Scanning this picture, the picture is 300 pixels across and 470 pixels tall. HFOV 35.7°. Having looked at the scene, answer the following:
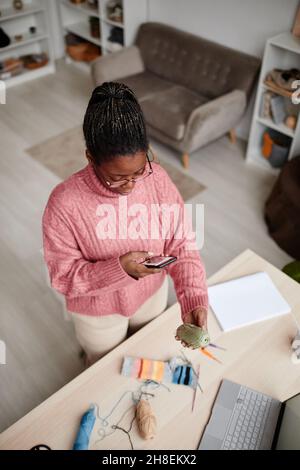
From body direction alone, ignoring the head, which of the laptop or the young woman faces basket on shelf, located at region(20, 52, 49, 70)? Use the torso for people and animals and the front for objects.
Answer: the laptop

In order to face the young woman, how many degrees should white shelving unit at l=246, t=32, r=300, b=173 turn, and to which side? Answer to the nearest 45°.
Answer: approximately 45° to its left

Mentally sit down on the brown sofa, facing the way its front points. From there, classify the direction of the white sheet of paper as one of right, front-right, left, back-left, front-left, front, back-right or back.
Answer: front-left

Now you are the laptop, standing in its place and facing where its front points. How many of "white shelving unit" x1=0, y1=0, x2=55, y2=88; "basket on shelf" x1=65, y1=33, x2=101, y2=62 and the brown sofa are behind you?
0

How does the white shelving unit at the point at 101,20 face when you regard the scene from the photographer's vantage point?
facing the viewer and to the left of the viewer

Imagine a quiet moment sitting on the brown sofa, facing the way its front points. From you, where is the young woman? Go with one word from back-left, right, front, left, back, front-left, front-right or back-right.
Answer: front-left

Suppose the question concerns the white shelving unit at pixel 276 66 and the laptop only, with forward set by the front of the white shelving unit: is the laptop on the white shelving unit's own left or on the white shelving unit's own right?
on the white shelving unit's own left

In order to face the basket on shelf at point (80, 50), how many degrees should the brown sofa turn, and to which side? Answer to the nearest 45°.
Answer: approximately 90° to its right

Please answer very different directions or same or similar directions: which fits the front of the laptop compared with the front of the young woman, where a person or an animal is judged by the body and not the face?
very different directions

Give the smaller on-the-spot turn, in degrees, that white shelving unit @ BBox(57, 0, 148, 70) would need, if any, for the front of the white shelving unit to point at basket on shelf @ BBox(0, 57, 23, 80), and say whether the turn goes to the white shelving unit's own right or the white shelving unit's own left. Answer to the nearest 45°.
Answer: approximately 45° to the white shelving unit's own right

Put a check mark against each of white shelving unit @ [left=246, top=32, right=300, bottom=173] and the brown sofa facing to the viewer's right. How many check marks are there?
0

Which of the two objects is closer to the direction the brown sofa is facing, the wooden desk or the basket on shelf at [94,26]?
the wooden desk

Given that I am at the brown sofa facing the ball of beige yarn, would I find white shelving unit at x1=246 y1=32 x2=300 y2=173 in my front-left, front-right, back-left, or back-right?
front-left

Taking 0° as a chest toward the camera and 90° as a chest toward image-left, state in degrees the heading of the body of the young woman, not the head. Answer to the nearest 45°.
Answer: approximately 315°

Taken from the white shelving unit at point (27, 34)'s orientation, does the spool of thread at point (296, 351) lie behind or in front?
in front

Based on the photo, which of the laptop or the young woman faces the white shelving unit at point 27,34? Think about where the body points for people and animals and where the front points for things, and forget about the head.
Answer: the laptop

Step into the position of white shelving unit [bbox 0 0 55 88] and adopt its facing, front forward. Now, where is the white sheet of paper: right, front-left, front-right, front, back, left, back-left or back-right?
front-right

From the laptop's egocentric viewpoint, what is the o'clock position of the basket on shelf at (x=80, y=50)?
The basket on shelf is roughly at 2 o'clock from the laptop.

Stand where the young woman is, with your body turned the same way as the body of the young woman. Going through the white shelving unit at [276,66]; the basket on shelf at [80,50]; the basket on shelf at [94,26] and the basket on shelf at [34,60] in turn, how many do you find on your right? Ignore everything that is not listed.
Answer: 0

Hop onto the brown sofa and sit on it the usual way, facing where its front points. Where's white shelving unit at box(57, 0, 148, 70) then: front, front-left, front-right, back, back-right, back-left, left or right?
right
